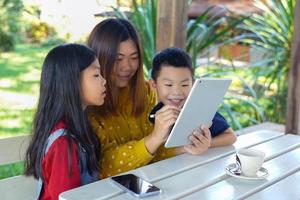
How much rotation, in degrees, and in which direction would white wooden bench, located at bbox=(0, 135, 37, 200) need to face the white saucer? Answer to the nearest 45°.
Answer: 0° — it already faces it

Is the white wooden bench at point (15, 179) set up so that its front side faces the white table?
yes

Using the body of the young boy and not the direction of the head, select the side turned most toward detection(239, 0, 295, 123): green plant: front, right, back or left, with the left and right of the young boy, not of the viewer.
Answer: back

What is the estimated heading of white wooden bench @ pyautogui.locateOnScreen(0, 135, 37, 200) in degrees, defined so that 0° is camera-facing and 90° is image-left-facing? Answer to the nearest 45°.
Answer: approximately 315°

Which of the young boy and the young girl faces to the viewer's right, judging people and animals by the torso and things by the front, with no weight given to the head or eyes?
the young girl

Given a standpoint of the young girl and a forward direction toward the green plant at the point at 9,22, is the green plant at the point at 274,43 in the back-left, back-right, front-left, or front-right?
front-right

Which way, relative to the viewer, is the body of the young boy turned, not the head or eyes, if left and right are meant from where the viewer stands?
facing the viewer

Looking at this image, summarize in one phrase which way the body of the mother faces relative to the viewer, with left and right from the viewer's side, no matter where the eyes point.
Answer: facing the viewer and to the right of the viewer

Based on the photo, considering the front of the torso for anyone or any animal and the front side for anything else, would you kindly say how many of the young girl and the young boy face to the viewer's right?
1

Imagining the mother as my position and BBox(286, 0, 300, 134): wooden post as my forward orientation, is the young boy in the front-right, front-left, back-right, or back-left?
front-right

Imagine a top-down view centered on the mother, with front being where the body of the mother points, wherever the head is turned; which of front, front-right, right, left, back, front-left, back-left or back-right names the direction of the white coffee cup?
front

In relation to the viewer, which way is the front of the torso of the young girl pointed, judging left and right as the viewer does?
facing to the right of the viewer

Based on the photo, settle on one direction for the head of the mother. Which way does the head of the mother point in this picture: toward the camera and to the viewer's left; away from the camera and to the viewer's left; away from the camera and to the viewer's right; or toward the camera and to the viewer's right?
toward the camera and to the viewer's right
